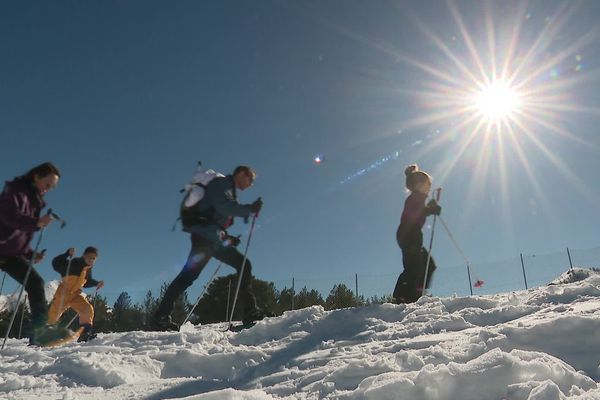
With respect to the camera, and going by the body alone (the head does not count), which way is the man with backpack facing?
to the viewer's right

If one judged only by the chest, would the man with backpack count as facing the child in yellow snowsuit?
no

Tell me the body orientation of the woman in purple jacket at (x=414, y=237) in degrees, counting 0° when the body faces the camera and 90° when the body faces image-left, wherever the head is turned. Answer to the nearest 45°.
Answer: approximately 270°

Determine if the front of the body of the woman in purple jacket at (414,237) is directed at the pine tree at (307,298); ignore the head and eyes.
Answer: no

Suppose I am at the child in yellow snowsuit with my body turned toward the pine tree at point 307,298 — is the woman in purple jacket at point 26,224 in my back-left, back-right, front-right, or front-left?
back-right

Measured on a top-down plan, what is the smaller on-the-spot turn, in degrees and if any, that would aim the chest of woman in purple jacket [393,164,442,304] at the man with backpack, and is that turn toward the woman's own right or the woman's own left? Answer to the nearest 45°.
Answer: approximately 135° to the woman's own right

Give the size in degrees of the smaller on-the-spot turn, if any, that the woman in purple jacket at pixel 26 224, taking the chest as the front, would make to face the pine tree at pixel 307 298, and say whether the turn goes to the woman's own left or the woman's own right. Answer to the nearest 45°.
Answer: approximately 45° to the woman's own left

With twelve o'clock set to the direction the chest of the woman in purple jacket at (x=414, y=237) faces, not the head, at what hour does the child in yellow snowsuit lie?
The child in yellow snowsuit is roughly at 6 o'clock from the woman in purple jacket.

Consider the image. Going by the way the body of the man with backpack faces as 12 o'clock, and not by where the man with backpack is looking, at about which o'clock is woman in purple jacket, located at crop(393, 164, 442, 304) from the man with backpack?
The woman in purple jacket is roughly at 12 o'clock from the man with backpack.

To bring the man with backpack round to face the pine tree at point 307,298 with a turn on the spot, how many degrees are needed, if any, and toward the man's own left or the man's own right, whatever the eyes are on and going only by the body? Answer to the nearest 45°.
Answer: approximately 90° to the man's own left

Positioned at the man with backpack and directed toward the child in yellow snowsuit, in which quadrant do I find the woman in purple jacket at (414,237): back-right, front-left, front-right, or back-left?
back-right

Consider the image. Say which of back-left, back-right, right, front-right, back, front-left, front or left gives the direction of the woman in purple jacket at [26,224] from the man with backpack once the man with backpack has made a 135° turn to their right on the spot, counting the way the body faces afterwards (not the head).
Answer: front-right

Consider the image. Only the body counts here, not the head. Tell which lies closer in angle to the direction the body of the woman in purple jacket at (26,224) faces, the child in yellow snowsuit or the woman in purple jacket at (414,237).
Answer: the woman in purple jacket

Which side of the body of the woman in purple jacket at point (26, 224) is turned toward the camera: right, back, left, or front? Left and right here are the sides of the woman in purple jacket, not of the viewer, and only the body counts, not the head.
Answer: right

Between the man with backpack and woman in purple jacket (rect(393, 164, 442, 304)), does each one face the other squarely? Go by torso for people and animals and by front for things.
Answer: no
